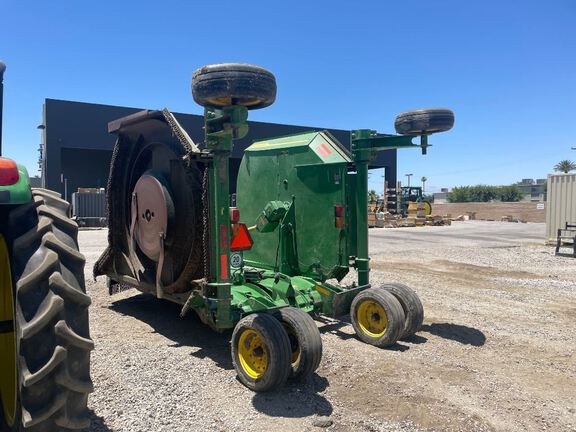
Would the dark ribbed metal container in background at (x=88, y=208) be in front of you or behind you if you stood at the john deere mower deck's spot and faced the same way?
in front

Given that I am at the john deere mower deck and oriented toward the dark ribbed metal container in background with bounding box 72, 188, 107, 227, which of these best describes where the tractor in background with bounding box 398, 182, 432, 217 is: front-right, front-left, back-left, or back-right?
front-right

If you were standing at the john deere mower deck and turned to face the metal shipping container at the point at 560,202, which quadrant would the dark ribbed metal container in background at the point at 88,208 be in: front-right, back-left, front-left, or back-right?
front-left

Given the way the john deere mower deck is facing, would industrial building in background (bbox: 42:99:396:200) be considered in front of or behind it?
in front

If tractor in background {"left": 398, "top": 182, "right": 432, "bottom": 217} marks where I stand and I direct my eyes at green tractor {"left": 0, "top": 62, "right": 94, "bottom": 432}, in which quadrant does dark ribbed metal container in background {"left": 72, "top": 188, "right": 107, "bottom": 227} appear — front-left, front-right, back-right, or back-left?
front-right

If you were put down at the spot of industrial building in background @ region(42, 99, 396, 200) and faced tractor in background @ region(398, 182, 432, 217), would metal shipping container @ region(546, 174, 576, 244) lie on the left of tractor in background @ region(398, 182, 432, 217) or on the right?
right

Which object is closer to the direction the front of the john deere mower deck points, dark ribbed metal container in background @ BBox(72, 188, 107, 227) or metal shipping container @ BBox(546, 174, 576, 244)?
the dark ribbed metal container in background
